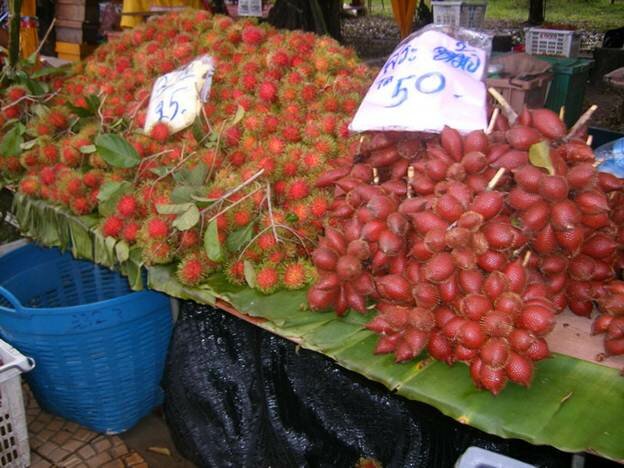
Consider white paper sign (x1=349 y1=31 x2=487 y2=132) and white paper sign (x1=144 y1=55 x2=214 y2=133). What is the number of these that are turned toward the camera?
2

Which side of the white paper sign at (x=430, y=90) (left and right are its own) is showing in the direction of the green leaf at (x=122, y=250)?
right

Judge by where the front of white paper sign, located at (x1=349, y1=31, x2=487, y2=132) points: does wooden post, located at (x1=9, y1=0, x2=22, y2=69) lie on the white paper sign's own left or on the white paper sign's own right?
on the white paper sign's own right

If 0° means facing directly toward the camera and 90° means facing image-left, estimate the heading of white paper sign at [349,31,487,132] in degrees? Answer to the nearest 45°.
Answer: approximately 0°

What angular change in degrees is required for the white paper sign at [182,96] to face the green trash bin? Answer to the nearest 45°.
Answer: approximately 135° to its left

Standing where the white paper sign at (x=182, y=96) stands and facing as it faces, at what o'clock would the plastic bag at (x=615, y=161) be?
The plastic bag is roughly at 10 o'clock from the white paper sign.

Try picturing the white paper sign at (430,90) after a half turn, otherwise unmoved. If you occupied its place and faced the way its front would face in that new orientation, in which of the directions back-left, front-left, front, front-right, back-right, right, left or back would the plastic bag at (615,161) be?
front-right

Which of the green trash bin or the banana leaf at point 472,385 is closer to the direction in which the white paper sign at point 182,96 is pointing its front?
the banana leaf
